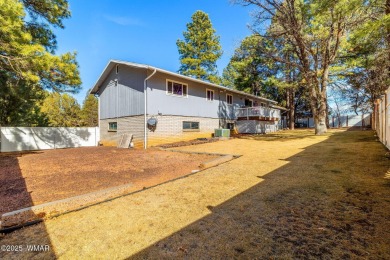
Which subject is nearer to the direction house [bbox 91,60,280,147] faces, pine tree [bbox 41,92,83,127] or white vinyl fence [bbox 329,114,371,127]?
the pine tree

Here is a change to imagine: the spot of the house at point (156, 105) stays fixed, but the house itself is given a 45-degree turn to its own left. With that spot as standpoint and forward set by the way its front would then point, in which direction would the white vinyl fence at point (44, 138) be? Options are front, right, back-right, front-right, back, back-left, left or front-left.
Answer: front

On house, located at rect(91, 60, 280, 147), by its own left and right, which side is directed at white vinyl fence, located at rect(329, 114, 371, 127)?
right

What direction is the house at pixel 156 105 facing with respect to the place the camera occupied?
facing away from the viewer and to the left of the viewer

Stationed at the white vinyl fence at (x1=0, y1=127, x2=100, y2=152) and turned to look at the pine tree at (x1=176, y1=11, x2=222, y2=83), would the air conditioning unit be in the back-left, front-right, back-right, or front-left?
front-right

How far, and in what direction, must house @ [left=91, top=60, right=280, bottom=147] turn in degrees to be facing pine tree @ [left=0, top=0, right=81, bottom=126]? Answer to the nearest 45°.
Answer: approximately 90° to its left

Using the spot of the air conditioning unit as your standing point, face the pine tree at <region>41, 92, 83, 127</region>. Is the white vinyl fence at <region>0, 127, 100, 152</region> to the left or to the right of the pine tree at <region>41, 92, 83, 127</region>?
left

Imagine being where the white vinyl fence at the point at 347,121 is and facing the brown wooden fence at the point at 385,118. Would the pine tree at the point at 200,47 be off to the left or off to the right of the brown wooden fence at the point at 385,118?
right

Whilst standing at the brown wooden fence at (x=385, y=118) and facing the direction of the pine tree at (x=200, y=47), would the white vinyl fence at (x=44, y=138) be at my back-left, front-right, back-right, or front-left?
front-left
